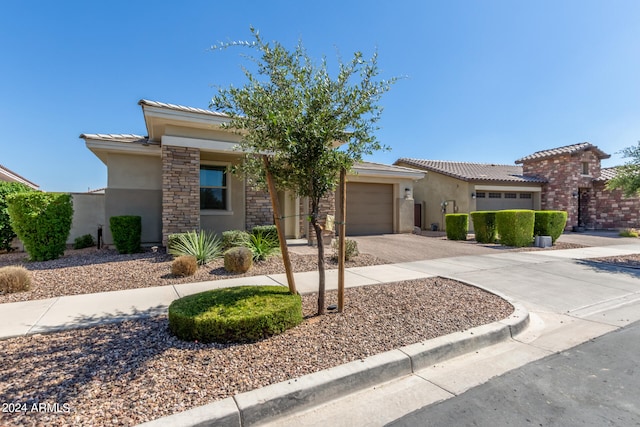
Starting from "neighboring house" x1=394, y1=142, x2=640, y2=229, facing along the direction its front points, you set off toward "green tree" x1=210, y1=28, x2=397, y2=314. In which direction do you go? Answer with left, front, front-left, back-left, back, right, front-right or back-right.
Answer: front-right

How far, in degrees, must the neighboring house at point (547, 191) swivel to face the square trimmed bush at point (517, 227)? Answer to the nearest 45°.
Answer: approximately 45° to its right

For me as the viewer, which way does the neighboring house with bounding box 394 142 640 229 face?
facing the viewer and to the right of the viewer

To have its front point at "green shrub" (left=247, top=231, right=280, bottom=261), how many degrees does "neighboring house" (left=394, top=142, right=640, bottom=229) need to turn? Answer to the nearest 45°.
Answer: approximately 45° to its right

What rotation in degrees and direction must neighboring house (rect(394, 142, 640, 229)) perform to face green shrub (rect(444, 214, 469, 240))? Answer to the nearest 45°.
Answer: approximately 45° to its right

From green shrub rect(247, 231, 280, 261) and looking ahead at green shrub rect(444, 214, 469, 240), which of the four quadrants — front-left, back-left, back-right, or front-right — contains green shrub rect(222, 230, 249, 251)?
back-left

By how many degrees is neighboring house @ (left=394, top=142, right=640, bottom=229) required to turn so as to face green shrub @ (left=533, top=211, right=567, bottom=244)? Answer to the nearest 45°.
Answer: approximately 45° to its right

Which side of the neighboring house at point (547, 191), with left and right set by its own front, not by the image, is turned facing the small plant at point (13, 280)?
right
